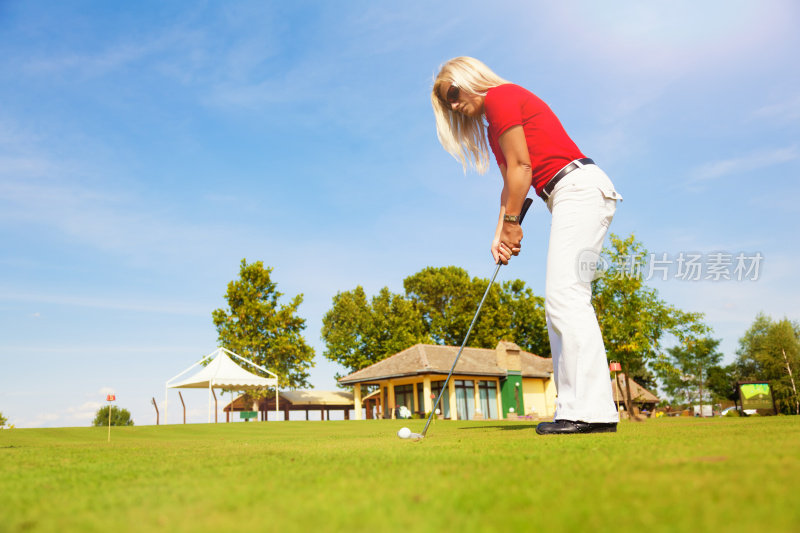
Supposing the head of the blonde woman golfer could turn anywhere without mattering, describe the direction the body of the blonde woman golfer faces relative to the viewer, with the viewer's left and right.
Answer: facing to the left of the viewer

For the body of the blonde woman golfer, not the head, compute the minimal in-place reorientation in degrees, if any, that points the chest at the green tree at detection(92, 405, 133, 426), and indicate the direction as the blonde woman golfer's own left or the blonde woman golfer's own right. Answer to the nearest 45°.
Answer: approximately 45° to the blonde woman golfer's own right

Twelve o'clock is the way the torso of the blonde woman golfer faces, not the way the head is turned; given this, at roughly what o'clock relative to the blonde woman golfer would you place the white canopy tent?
The white canopy tent is roughly at 2 o'clock from the blonde woman golfer.

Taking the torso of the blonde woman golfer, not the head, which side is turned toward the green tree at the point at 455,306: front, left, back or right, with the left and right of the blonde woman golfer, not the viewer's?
right

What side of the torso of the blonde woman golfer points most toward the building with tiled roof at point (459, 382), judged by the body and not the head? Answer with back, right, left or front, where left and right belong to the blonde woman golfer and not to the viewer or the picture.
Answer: right

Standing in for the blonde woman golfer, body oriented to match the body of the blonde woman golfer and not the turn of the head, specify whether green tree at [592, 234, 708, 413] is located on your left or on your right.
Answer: on your right

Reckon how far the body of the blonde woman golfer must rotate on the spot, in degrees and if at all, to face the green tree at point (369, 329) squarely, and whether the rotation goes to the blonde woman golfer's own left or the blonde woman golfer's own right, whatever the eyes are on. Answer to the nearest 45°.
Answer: approximately 90° to the blonde woman golfer's own right

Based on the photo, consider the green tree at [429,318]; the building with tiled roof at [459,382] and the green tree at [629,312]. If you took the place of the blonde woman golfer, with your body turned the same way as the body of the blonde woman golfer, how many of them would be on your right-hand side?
3
